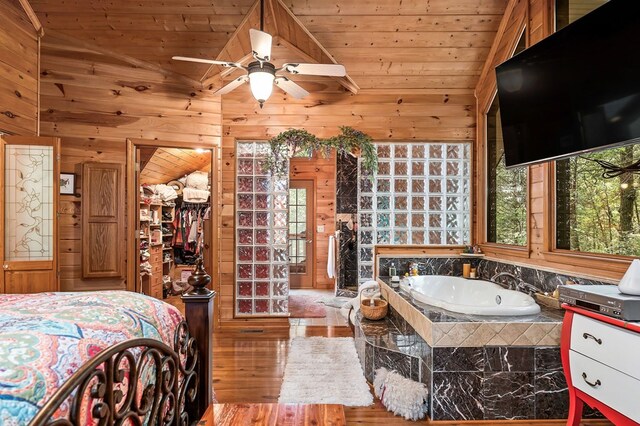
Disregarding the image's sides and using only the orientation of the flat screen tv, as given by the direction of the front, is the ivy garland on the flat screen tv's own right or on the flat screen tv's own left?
on the flat screen tv's own right

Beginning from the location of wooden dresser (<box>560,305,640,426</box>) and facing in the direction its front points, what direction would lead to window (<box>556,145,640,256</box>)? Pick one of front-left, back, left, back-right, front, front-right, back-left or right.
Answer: back-right

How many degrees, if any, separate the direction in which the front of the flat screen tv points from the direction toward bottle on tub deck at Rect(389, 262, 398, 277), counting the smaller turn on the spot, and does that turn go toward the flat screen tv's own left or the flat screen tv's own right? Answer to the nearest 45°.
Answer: approximately 90° to the flat screen tv's own right

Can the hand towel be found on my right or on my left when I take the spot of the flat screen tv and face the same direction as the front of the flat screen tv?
on my right

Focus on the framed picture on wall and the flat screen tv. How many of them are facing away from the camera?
0

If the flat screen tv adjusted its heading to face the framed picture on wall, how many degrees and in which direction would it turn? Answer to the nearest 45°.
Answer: approximately 45° to its right

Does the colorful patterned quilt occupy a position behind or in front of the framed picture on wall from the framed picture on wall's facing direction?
in front

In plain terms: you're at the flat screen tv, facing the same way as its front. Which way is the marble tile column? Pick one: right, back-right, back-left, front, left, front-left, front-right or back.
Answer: right

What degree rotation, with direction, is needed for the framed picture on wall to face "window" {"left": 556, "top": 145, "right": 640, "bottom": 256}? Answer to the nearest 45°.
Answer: approximately 45° to its left

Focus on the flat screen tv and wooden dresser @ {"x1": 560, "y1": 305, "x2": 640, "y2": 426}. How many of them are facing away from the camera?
0
